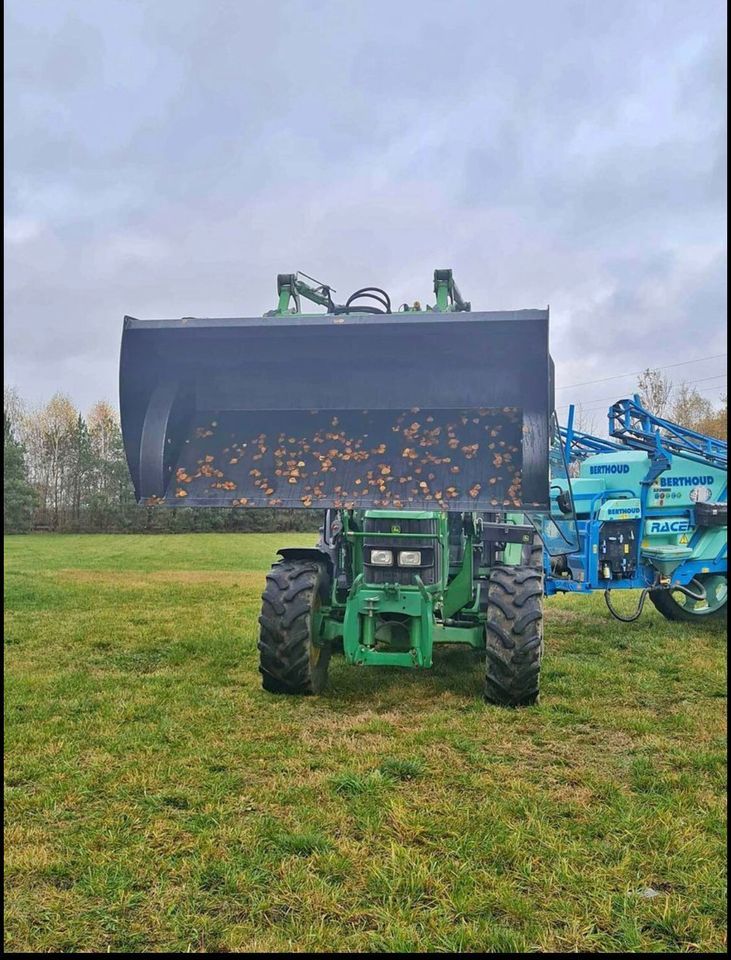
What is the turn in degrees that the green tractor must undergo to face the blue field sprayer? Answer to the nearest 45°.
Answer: approximately 135° to its left

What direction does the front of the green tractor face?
toward the camera

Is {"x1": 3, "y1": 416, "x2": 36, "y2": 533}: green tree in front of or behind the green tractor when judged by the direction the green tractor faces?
behind
